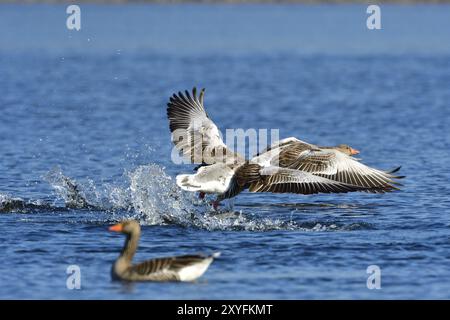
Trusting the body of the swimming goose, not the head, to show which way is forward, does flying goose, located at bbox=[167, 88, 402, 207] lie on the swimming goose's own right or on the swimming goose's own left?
on the swimming goose's own right

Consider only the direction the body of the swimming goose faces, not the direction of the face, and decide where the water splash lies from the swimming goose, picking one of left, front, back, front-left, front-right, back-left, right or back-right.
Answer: right

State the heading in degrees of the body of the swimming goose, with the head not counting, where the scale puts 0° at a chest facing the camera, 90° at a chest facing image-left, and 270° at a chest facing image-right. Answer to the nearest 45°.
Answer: approximately 90°
